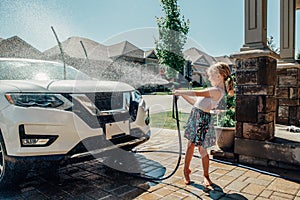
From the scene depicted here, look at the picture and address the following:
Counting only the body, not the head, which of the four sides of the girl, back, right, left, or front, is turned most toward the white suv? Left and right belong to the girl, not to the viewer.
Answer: front

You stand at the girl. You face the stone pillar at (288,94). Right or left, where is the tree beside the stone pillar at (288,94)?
left

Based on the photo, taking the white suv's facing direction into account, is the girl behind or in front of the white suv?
in front

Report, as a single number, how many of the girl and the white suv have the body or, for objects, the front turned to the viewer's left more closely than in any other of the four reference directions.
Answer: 1

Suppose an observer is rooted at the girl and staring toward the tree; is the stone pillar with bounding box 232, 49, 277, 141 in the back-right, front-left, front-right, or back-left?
front-right

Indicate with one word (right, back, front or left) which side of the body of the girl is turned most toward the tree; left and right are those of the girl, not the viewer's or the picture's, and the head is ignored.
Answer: right

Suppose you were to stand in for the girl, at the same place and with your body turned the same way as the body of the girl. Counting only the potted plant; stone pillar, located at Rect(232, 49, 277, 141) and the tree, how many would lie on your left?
0

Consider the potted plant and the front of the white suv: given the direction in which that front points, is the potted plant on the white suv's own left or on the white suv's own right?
on the white suv's own left

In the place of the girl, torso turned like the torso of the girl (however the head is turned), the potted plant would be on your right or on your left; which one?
on your right

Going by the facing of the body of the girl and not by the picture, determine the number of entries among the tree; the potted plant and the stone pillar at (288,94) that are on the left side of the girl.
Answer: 0

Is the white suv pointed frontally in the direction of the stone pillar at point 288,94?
no

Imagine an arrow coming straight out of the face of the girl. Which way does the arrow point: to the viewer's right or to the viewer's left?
to the viewer's left

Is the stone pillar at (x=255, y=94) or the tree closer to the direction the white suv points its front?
the stone pillar

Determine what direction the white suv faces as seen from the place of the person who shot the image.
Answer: facing the viewer and to the right of the viewer

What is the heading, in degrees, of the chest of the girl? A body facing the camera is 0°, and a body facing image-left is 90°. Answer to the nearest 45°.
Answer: approximately 90°

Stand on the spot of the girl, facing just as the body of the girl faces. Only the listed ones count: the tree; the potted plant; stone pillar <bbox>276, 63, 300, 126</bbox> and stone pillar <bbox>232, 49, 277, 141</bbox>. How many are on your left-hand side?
0

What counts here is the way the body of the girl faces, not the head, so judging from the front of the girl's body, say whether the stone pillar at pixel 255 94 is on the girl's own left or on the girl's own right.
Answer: on the girl's own right
